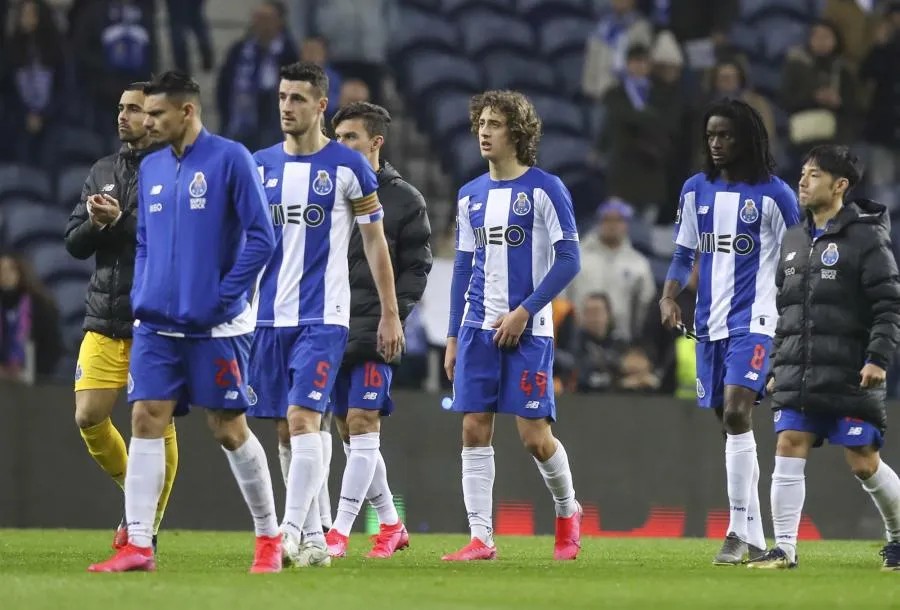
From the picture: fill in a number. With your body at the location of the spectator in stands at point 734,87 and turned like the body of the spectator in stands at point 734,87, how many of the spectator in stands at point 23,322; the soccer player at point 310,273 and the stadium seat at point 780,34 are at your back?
1

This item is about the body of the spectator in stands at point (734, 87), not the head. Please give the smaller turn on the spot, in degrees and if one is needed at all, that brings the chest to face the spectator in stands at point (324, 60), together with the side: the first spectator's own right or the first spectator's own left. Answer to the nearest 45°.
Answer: approximately 90° to the first spectator's own right

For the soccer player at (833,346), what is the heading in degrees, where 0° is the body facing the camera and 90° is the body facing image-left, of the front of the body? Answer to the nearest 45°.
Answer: approximately 45°

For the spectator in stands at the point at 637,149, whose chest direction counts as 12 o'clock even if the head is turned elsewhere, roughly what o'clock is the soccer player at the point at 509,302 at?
The soccer player is roughly at 12 o'clock from the spectator in stands.

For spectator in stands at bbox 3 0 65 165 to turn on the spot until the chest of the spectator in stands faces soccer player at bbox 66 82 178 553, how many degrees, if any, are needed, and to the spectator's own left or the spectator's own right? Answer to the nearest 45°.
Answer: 0° — they already face them

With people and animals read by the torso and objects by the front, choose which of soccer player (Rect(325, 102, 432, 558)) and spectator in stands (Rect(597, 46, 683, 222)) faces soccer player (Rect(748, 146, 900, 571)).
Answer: the spectator in stands

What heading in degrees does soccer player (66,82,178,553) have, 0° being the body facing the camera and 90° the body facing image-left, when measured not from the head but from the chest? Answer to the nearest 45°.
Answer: approximately 45°

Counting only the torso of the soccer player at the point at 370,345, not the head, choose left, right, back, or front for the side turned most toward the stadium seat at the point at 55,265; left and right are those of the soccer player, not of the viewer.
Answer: right

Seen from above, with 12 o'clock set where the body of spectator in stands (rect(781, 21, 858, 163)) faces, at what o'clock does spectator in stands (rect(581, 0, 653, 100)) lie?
spectator in stands (rect(581, 0, 653, 100)) is roughly at 3 o'clock from spectator in stands (rect(781, 21, 858, 163)).

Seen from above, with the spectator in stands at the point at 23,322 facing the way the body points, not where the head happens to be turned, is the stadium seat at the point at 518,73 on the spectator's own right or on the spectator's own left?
on the spectator's own left

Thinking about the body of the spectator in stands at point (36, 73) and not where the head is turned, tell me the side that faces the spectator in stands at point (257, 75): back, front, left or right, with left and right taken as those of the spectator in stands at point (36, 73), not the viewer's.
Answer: left

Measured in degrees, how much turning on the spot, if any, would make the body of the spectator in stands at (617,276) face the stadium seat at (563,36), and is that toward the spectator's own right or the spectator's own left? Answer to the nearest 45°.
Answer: approximately 180°

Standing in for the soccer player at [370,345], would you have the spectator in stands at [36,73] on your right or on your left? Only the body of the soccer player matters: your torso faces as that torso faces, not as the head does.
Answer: on your right
